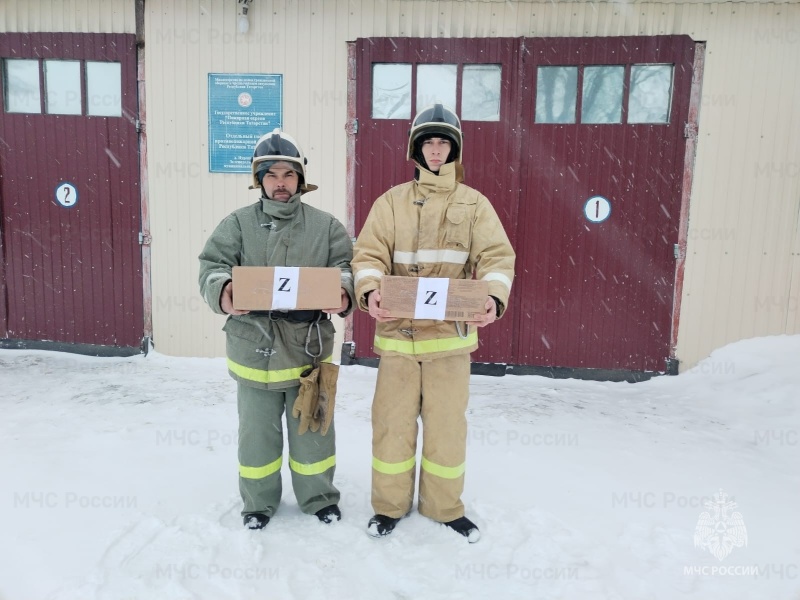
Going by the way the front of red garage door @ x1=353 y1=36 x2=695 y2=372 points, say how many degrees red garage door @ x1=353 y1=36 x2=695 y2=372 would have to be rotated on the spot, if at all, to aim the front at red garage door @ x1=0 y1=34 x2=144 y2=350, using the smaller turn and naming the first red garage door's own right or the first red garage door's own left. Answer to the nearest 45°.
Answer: approximately 90° to the first red garage door's own right

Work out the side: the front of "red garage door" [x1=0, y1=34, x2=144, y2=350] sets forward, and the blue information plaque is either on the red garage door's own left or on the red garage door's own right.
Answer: on the red garage door's own left

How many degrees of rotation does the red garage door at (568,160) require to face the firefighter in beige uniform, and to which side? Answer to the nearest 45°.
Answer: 0° — it already faces them

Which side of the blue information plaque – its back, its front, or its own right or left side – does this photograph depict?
front

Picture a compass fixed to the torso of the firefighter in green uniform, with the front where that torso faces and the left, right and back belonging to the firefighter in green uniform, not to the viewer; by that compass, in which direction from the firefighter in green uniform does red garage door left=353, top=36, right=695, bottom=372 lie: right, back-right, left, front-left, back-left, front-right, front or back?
back-left

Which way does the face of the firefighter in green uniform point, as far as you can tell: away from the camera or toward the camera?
toward the camera

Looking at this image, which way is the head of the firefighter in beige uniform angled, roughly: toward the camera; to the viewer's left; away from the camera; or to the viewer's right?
toward the camera

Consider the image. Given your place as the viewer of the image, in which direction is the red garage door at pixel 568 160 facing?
facing the viewer

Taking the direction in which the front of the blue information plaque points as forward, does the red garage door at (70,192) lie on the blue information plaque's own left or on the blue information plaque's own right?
on the blue information plaque's own right

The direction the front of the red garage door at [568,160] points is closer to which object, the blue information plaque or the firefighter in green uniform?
the firefighter in green uniform

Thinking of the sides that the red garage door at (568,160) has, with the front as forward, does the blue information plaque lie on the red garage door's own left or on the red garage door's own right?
on the red garage door's own right

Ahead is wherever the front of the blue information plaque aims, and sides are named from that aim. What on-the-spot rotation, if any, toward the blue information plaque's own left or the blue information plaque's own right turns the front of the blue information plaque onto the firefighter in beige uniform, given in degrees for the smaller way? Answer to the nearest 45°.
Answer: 0° — it already faces them

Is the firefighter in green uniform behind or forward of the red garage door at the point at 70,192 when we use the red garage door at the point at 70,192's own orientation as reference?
forward

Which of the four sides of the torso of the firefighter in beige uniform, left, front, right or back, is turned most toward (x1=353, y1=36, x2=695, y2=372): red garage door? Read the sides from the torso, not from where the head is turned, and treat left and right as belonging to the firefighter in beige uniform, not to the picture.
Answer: back

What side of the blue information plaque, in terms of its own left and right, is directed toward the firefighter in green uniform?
front

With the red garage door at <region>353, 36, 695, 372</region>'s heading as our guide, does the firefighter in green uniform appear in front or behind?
in front

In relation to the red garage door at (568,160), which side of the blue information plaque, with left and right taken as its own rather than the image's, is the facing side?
left

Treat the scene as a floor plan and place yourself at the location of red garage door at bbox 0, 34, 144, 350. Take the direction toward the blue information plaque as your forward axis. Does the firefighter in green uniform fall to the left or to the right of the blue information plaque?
right
